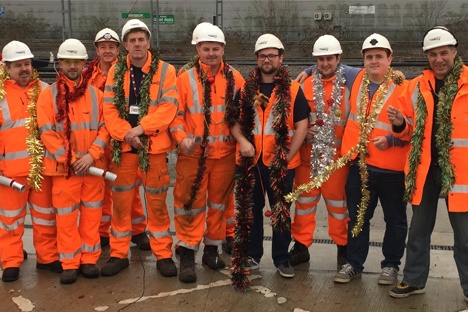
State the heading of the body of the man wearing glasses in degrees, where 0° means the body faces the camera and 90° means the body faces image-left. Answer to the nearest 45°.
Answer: approximately 0°

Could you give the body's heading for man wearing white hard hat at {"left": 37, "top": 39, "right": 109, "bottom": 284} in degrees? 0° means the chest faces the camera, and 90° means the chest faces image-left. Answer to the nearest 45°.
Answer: approximately 0°

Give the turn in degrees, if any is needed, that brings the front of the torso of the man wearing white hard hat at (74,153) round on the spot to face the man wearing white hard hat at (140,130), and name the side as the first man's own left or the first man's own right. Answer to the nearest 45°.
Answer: approximately 90° to the first man's own left

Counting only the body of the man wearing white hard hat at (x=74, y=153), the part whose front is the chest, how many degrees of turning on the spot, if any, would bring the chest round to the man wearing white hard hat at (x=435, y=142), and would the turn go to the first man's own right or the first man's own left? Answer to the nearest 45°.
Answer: approximately 45° to the first man's own left

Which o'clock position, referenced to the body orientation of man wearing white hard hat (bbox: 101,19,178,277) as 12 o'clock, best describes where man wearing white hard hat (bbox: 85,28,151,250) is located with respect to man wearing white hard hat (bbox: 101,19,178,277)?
man wearing white hard hat (bbox: 85,28,151,250) is roughly at 5 o'clock from man wearing white hard hat (bbox: 101,19,178,277).

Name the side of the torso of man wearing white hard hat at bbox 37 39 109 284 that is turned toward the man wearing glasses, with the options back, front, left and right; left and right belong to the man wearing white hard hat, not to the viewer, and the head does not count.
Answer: left

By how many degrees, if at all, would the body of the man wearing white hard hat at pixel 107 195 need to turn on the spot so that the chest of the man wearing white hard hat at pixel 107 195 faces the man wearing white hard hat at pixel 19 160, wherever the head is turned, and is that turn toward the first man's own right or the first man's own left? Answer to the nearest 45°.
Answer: approximately 45° to the first man's own right

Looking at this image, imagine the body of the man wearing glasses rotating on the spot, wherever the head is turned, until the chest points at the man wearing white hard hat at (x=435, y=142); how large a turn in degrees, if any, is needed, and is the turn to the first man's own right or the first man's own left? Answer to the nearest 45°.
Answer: approximately 90° to the first man's own left
